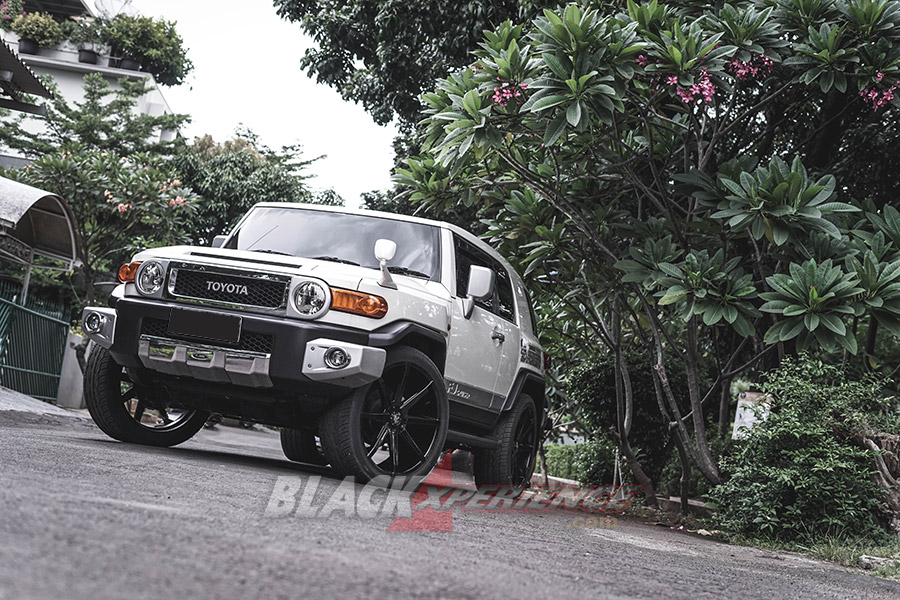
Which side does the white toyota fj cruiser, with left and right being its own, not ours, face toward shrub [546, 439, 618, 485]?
back

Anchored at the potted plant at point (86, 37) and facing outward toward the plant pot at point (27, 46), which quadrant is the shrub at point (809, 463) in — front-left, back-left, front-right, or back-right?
back-left

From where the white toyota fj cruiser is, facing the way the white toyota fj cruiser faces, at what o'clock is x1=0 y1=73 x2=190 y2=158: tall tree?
The tall tree is roughly at 4 o'clock from the white toyota fj cruiser.

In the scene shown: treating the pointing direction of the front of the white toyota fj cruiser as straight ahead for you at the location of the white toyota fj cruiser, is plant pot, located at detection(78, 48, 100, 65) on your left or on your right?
on your right

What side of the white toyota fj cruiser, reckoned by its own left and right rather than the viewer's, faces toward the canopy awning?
right

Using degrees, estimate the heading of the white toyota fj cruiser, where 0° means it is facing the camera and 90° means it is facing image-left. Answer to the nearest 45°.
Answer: approximately 45°

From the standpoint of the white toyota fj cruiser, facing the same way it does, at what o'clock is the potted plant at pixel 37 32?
The potted plant is roughly at 4 o'clock from the white toyota fj cruiser.

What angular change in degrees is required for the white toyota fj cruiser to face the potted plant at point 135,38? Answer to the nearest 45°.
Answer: approximately 135° to its right

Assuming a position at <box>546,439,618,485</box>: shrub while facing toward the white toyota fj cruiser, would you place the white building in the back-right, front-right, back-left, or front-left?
back-right

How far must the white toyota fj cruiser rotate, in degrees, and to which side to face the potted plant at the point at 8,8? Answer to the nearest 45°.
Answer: approximately 90° to its right

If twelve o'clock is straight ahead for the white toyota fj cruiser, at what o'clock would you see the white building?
The white building is roughly at 4 o'clock from the white toyota fj cruiser.

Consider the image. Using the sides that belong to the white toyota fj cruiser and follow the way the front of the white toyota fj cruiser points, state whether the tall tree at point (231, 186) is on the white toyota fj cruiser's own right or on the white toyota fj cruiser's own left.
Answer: on the white toyota fj cruiser's own right
